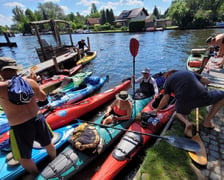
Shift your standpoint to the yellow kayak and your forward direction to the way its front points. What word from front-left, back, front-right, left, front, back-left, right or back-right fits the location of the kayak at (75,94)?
front-left

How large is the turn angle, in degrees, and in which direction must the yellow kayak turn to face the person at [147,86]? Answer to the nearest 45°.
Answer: approximately 45° to its left

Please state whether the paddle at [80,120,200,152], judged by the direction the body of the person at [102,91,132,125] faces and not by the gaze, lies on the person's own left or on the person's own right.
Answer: on the person's own left
